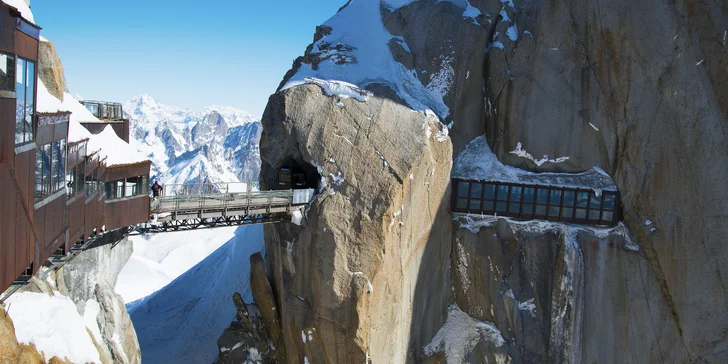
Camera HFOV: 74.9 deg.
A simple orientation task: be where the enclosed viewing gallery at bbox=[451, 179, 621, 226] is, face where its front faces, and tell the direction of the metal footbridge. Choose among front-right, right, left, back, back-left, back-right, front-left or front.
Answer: front-right

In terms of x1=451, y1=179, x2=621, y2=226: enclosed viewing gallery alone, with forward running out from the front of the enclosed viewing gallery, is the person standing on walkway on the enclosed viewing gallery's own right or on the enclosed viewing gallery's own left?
on the enclosed viewing gallery's own right

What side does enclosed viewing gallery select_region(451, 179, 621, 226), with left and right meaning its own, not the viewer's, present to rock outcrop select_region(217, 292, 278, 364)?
right

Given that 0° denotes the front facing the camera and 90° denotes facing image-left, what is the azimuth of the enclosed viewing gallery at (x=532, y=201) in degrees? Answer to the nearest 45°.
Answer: approximately 0°

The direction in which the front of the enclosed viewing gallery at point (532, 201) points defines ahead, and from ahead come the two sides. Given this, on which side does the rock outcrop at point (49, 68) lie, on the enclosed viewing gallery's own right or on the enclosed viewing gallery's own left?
on the enclosed viewing gallery's own right
